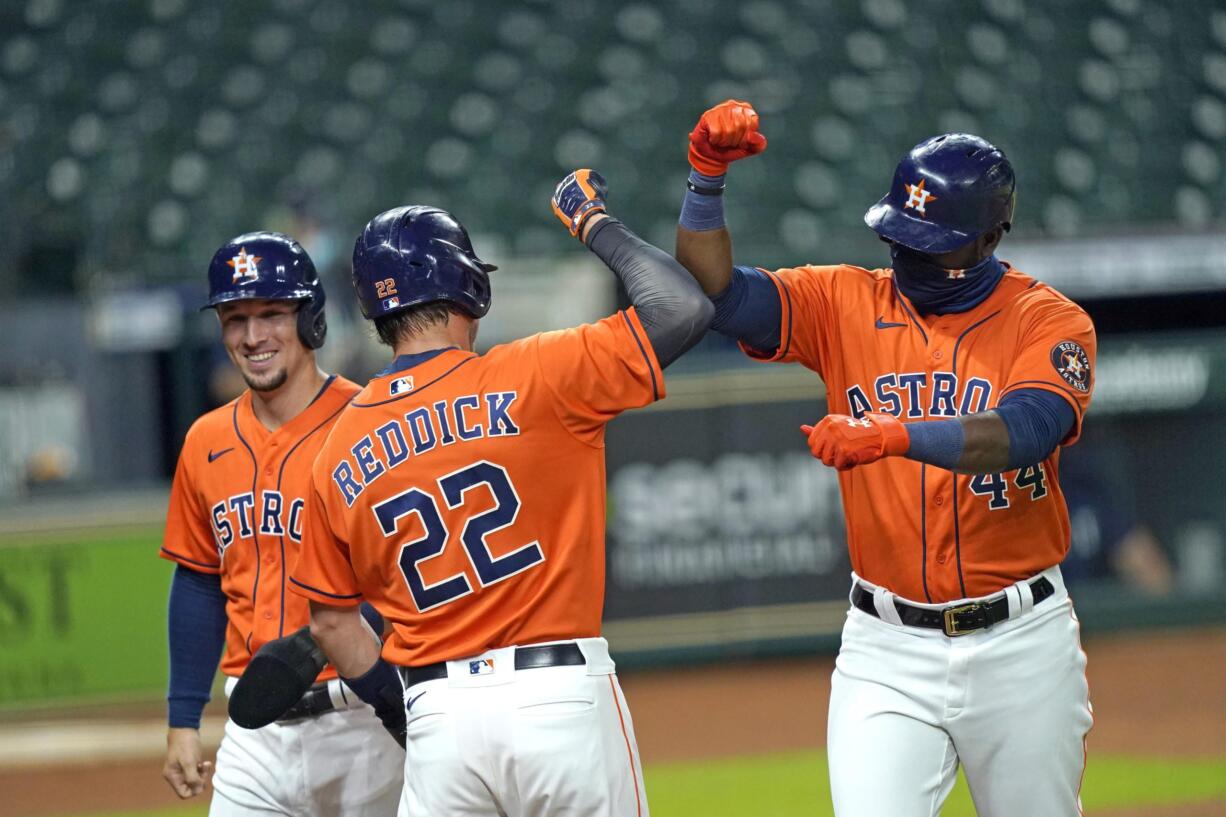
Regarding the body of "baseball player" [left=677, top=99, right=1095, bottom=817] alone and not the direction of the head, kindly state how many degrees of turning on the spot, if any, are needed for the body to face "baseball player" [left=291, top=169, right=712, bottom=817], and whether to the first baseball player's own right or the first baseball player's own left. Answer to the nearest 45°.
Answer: approximately 45° to the first baseball player's own right

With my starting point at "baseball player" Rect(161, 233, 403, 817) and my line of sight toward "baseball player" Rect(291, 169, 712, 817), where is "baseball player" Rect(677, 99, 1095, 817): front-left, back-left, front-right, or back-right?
front-left

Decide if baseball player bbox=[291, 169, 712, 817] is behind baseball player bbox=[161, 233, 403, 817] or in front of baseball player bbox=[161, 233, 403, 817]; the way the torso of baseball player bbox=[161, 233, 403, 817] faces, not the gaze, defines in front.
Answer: in front

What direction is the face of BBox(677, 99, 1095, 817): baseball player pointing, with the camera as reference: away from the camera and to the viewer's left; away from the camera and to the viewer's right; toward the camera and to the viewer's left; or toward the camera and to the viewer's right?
toward the camera and to the viewer's left

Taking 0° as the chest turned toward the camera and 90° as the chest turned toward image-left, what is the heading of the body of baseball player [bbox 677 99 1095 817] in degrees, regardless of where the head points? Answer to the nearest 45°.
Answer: approximately 0°

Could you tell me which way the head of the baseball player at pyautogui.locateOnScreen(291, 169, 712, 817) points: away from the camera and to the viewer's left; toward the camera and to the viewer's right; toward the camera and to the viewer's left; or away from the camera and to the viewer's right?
away from the camera and to the viewer's right

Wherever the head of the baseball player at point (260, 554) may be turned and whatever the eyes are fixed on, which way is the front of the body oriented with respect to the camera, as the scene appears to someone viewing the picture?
toward the camera

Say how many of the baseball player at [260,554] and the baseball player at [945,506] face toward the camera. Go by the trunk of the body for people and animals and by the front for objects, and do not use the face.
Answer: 2

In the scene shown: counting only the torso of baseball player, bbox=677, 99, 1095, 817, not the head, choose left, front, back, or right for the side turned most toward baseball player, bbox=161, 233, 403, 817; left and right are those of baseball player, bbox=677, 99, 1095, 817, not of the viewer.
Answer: right

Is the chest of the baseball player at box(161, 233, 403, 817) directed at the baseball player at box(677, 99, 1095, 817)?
no
